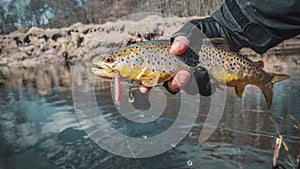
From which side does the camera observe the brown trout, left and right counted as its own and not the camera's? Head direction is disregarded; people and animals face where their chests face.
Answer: left
